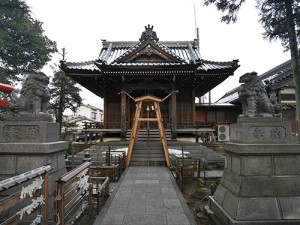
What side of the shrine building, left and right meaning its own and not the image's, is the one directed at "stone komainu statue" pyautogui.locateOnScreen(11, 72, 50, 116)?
front

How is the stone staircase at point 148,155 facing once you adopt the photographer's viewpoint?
facing the viewer

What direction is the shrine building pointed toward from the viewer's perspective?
toward the camera

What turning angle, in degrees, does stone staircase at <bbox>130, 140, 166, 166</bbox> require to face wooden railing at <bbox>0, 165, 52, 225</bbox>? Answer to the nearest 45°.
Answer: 0° — it already faces it

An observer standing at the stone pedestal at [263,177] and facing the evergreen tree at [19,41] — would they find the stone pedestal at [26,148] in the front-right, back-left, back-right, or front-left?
front-left

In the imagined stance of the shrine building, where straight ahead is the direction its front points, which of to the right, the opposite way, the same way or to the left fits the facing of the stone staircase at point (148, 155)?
the same way

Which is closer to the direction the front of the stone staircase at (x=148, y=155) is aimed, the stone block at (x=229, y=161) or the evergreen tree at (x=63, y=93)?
the stone block

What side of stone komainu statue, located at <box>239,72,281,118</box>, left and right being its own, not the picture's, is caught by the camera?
left

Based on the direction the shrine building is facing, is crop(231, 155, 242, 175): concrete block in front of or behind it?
in front

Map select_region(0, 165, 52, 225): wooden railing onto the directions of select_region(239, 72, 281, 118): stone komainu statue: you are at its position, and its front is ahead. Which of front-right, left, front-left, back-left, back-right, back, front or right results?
front-left

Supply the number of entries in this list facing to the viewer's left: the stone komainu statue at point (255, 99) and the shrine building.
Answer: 1

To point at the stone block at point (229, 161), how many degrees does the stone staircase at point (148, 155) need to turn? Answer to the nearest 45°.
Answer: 0° — it already faces it

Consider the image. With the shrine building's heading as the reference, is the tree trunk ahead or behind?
ahead
